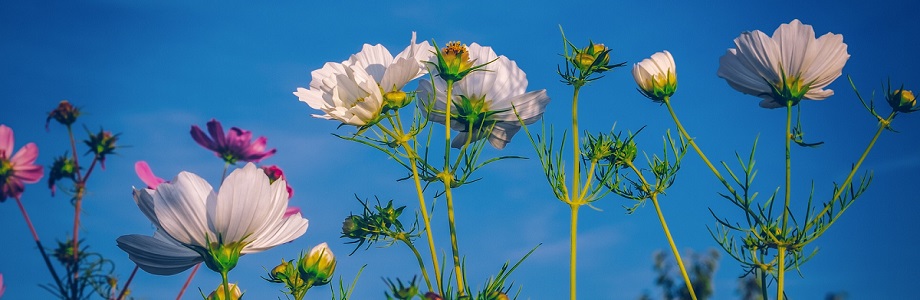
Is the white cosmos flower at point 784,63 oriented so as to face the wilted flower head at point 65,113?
no

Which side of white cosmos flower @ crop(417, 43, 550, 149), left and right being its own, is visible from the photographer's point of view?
back

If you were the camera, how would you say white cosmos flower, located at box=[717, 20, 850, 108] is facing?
facing away from the viewer

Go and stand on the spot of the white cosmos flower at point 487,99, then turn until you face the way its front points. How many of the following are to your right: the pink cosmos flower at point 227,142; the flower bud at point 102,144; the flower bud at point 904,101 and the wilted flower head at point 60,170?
1

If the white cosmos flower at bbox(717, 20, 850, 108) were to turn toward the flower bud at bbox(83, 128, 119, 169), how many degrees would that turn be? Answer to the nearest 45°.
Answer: approximately 90° to its left

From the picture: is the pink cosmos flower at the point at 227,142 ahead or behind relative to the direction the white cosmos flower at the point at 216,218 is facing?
ahead

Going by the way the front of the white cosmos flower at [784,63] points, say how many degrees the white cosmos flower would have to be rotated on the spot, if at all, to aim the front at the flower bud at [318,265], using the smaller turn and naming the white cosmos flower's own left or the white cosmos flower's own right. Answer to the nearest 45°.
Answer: approximately 90° to the white cosmos flower's own left

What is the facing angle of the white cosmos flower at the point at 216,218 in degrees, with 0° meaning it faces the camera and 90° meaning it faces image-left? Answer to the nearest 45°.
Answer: approximately 180°

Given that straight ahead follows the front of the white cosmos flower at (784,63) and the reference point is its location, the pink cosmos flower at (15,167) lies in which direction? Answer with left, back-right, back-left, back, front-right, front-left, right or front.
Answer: left

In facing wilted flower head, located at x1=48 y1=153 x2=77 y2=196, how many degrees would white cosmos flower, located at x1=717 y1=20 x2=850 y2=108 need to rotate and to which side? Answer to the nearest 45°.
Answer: approximately 90° to its left

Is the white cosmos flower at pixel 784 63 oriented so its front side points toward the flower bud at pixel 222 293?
no

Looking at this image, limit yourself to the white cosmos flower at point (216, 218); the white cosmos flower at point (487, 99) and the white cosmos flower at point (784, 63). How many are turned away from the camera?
3

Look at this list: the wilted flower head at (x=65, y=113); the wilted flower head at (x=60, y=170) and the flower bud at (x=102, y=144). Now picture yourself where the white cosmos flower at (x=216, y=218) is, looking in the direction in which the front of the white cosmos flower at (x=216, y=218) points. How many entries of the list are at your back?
0

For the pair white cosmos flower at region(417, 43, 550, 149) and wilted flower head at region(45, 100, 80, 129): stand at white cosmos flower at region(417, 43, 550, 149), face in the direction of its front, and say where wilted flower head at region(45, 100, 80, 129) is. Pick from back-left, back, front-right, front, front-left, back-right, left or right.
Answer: front-left

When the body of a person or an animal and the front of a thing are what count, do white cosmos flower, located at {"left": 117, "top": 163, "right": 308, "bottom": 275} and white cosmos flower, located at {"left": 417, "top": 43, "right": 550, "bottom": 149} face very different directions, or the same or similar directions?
same or similar directions
